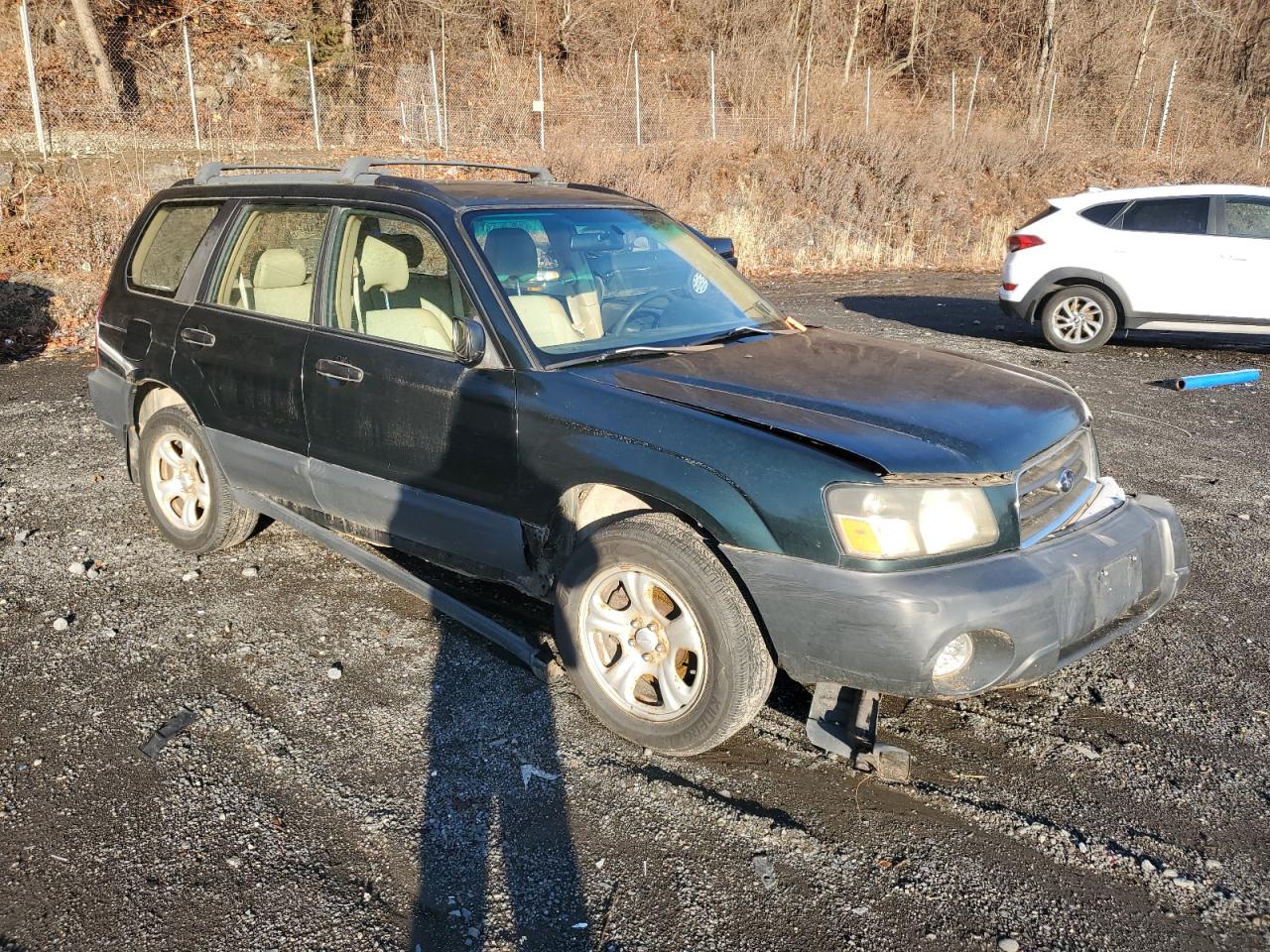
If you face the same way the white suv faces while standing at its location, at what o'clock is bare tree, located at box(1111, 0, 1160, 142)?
The bare tree is roughly at 9 o'clock from the white suv.

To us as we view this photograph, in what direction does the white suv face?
facing to the right of the viewer

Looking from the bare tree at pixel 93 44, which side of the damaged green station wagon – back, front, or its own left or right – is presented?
back

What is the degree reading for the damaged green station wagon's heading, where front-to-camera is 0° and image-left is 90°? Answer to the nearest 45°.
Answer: approximately 315°

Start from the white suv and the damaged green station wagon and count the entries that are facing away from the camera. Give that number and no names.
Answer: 0

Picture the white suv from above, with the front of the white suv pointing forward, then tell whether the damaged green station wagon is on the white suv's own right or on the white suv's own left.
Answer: on the white suv's own right

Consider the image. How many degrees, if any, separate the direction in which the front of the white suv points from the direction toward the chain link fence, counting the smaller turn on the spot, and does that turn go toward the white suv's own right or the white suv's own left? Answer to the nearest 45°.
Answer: approximately 135° to the white suv's own left
